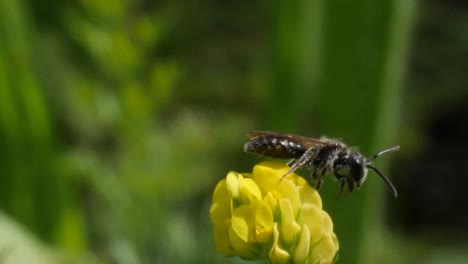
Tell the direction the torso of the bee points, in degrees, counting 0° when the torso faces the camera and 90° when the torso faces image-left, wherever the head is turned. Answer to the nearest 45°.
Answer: approximately 270°
